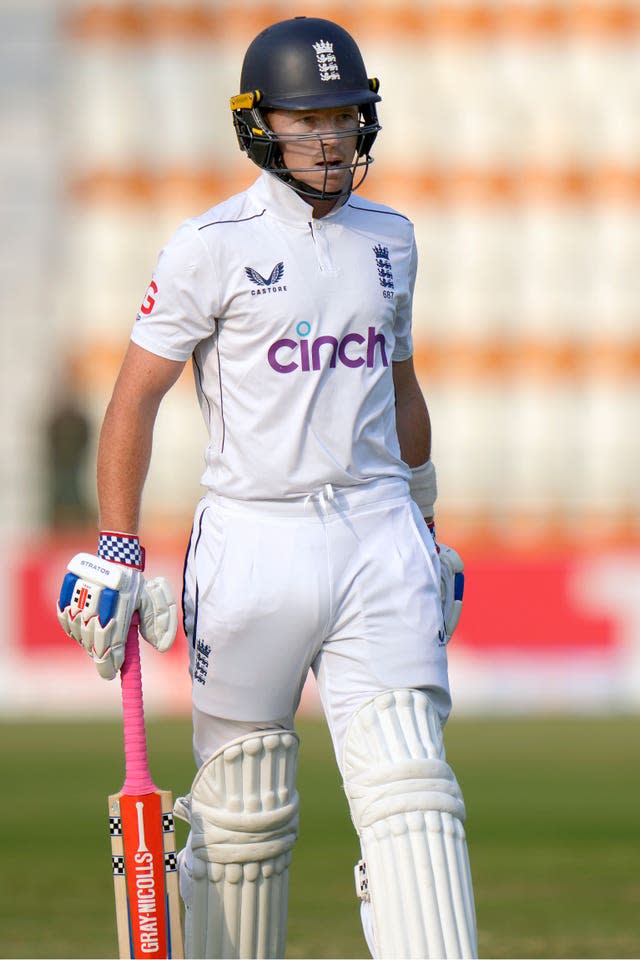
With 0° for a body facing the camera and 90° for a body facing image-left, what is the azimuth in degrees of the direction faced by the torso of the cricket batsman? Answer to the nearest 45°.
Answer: approximately 315°
